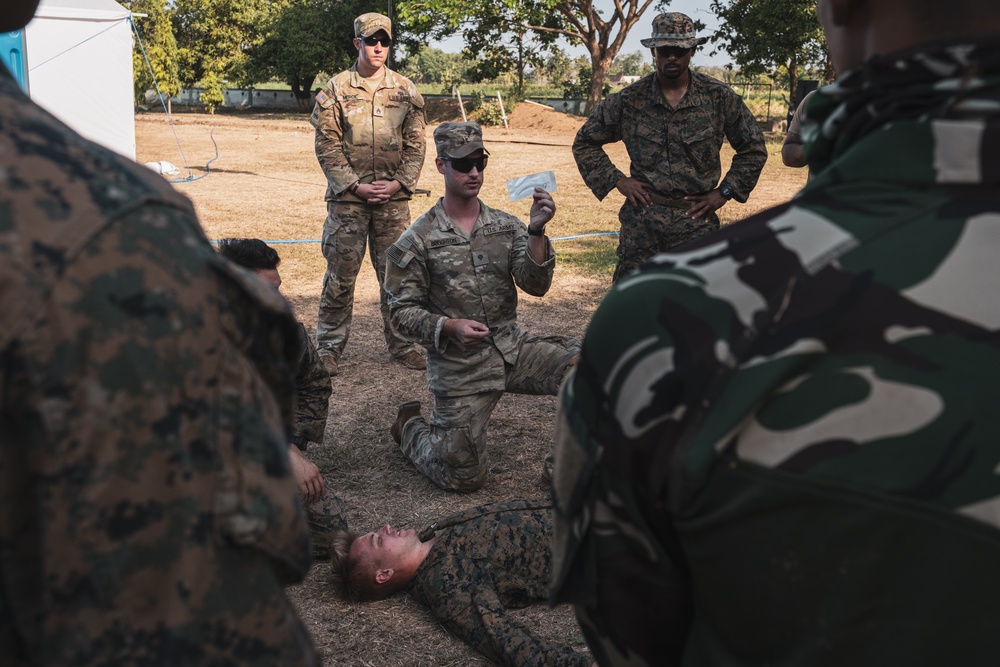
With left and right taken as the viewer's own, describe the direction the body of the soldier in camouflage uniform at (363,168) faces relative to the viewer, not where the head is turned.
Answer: facing the viewer

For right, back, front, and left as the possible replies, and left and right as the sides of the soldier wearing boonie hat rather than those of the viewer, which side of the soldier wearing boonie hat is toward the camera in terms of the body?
front

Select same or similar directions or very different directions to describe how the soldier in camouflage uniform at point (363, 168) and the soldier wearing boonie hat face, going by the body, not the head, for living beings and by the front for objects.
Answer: same or similar directions

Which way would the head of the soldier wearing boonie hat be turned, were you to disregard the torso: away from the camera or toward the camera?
toward the camera

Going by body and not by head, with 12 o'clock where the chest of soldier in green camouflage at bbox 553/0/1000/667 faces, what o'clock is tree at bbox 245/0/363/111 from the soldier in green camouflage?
The tree is roughly at 11 o'clock from the soldier in green camouflage.

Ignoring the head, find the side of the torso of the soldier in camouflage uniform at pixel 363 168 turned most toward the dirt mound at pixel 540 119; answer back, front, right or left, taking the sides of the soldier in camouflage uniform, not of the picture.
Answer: back

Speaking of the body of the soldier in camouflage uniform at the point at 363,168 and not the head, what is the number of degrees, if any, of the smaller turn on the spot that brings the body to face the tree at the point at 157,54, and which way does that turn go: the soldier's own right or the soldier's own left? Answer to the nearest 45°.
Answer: approximately 180°

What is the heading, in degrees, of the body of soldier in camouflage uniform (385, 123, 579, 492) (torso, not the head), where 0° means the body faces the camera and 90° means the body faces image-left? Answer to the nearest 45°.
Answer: approximately 315°

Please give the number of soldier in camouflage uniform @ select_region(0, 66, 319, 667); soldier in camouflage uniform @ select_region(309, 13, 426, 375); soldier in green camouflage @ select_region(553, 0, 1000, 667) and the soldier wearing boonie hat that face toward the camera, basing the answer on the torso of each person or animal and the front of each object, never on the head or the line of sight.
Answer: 2

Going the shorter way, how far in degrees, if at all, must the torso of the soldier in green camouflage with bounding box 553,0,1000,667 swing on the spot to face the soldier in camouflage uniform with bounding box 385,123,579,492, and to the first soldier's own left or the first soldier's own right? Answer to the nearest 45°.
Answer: approximately 45° to the first soldier's own left

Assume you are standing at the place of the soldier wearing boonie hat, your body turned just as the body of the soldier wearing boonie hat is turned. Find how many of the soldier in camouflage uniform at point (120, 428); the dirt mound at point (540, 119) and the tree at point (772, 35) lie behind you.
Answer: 2

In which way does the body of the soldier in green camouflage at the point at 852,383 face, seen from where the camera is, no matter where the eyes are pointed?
away from the camera

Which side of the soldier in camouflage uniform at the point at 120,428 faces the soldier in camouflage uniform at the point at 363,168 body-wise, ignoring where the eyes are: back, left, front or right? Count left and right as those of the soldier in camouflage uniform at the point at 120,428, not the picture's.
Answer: front

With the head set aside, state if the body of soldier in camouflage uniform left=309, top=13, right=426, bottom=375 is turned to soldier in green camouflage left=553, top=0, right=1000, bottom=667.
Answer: yes

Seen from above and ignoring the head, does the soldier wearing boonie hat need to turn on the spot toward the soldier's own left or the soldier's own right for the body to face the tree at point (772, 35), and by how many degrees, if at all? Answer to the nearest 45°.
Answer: approximately 180°

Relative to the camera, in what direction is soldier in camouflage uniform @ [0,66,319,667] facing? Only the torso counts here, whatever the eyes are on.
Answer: away from the camera

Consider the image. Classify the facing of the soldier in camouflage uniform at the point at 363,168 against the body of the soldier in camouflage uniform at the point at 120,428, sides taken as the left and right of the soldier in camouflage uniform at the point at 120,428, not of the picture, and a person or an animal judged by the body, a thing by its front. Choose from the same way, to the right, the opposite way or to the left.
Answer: the opposite way

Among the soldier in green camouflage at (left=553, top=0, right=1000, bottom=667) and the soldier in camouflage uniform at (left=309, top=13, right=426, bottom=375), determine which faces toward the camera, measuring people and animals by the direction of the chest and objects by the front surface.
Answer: the soldier in camouflage uniform

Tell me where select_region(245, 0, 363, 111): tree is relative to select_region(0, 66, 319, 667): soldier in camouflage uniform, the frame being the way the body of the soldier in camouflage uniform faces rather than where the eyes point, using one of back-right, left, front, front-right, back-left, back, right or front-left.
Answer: front

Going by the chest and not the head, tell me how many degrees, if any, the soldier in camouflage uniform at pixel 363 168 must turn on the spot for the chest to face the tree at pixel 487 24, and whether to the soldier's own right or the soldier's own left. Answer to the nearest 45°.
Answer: approximately 180°
